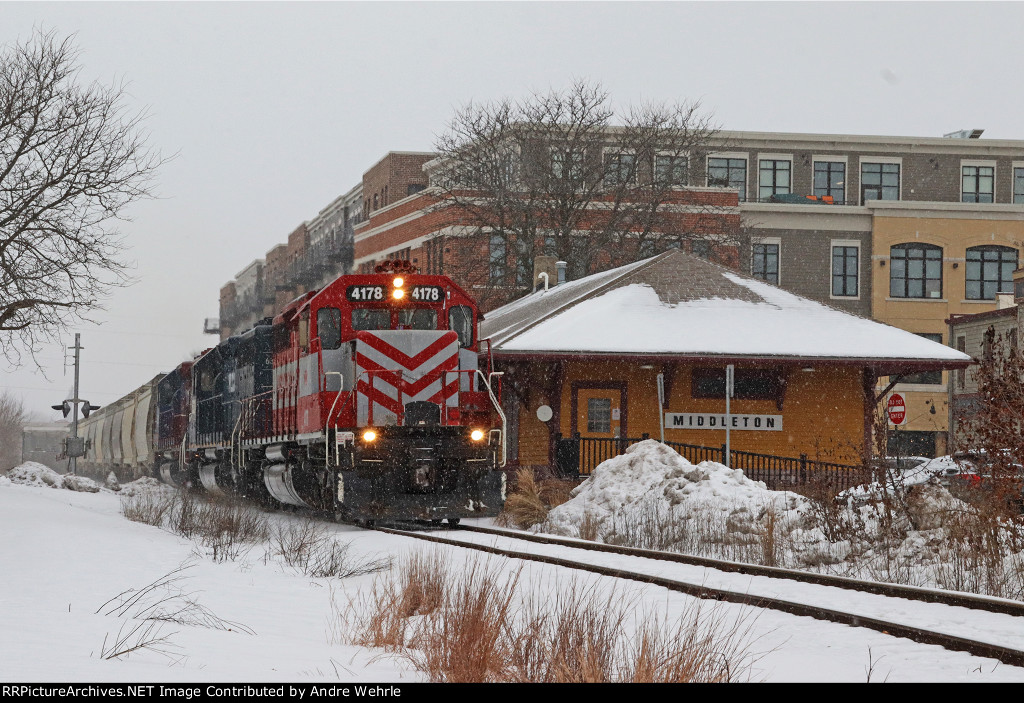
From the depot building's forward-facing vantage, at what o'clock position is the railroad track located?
The railroad track is roughly at 12 o'clock from the depot building.

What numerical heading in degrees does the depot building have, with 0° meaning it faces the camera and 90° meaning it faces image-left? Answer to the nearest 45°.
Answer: approximately 0°

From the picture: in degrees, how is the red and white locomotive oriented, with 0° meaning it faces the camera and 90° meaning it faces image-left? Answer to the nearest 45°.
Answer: approximately 315°
